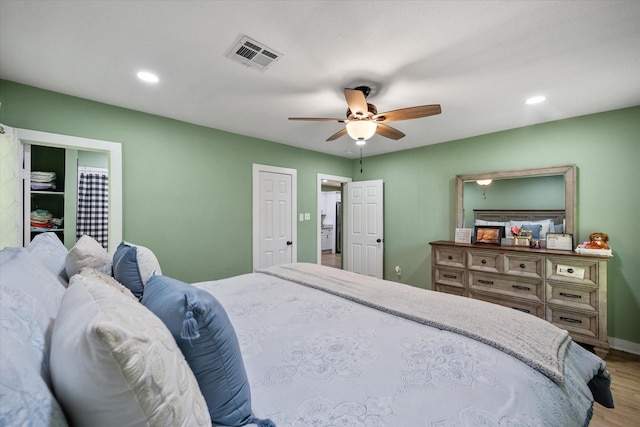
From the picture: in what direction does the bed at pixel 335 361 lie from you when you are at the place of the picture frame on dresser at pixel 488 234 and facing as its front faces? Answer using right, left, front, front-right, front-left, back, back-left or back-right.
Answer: front

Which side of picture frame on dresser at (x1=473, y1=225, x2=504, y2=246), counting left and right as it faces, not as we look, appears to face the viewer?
front

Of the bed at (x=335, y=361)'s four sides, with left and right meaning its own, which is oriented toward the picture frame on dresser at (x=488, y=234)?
front

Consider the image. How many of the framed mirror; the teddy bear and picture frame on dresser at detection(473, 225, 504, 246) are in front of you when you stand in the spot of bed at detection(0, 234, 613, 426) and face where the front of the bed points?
3

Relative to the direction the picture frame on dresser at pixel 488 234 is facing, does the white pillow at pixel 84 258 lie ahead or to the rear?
ahead

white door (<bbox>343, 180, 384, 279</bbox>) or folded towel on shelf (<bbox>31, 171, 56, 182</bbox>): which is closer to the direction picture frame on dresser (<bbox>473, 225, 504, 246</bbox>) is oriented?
the folded towel on shelf

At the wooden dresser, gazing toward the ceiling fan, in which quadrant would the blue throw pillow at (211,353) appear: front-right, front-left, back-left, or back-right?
front-left

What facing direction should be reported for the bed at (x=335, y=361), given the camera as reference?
facing away from the viewer and to the right of the viewer

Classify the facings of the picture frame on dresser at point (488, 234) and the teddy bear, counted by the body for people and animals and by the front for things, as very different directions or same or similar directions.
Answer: same or similar directions

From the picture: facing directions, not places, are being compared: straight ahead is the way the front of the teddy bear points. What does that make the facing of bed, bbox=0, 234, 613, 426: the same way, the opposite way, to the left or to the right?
the opposite way

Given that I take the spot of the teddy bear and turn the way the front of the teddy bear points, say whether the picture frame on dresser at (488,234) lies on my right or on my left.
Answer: on my right
